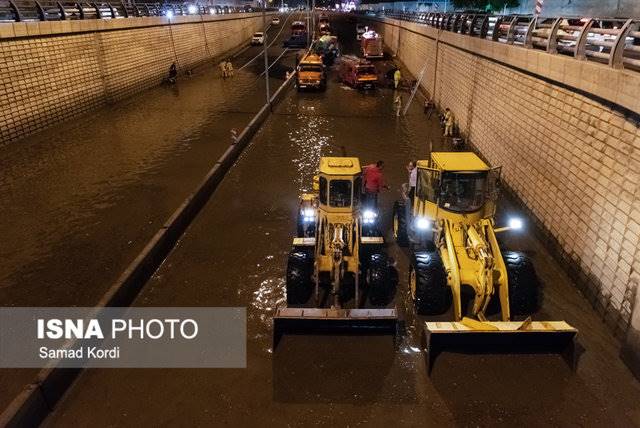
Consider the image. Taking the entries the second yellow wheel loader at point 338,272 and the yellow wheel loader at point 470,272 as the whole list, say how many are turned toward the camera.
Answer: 2

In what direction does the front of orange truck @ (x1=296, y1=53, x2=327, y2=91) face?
toward the camera

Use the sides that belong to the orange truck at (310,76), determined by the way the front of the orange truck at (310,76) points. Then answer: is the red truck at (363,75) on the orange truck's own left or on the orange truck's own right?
on the orange truck's own left

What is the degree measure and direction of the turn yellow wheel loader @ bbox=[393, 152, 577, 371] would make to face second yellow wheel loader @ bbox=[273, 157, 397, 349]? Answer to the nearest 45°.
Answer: approximately 90° to its right

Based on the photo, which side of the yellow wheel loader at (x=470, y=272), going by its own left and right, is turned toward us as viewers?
front

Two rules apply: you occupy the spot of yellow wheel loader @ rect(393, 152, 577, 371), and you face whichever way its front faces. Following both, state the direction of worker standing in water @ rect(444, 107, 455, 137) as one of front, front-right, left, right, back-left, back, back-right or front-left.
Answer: back

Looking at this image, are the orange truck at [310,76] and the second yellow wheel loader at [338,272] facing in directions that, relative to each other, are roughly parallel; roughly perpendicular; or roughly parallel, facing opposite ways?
roughly parallel

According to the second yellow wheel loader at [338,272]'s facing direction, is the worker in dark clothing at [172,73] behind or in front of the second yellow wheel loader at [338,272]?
behind

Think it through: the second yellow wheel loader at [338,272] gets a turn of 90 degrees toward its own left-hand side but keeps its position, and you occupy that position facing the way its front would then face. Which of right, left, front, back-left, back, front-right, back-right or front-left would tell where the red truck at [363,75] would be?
left

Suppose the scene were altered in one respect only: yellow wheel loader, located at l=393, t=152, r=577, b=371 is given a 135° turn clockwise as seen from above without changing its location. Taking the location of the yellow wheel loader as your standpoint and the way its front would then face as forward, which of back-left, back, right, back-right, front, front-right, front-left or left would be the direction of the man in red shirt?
front

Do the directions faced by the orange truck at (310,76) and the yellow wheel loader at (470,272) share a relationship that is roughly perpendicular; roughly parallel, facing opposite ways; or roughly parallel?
roughly parallel

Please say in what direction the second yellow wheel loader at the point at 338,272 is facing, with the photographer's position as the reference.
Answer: facing the viewer
